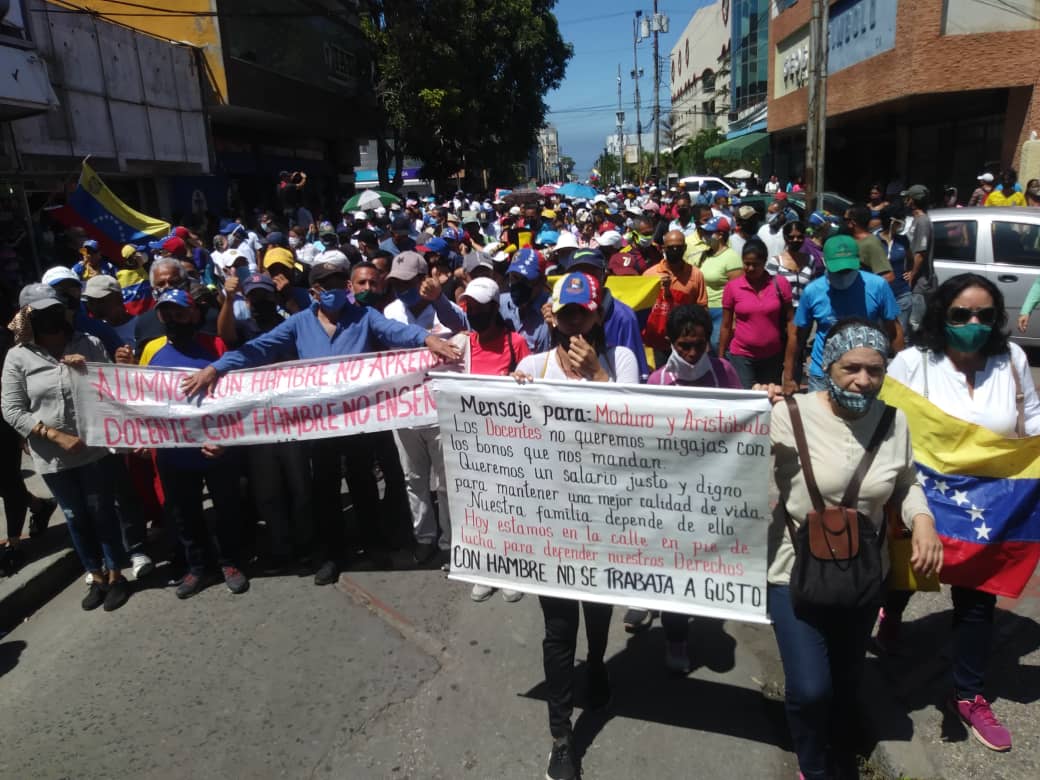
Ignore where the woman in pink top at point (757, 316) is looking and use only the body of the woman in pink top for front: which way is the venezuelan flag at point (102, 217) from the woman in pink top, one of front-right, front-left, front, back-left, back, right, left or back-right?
right

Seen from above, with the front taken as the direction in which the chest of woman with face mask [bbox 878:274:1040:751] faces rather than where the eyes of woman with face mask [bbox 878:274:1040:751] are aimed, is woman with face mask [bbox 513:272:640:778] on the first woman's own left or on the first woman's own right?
on the first woman's own right

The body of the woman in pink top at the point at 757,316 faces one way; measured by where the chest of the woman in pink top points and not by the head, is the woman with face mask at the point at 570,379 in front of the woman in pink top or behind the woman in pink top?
in front

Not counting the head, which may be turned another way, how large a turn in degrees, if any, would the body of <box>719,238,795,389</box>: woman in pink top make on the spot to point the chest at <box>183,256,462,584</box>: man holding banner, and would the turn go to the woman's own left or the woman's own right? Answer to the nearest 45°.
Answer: approximately 45° to the woman's own right

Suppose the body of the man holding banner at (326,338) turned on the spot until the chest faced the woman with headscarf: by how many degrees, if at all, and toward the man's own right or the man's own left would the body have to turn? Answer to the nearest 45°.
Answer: approximately 45° to the man's own left

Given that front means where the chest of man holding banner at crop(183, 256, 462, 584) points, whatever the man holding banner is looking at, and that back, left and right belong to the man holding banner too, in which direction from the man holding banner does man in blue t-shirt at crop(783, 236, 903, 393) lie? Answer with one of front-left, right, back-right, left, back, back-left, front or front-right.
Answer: left

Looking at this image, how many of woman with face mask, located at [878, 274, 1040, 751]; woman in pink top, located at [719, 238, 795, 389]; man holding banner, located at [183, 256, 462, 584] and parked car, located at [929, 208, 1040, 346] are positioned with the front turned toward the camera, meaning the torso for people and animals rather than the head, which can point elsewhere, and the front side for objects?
3

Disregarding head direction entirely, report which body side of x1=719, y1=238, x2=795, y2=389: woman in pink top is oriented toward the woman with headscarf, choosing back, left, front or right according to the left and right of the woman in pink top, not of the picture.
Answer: front

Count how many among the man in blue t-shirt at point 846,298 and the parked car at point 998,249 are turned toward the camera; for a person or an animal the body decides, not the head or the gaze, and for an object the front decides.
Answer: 1

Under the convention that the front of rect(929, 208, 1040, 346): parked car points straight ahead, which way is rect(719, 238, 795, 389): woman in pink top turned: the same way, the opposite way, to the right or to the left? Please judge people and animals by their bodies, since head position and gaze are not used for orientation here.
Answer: to the right

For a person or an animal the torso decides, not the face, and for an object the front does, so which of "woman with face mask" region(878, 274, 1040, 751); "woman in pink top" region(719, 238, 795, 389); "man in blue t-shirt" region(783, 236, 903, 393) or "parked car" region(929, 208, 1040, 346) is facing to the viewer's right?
the parked car

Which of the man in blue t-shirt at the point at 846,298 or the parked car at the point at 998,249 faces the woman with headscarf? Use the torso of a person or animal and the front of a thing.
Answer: the man in blue t-shirt

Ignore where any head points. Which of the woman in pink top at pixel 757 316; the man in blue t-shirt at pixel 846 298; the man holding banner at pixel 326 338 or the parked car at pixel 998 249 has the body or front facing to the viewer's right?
the parked car

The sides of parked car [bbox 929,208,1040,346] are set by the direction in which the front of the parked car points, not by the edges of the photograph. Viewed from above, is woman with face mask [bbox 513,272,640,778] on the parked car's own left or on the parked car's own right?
on the parked car's own right
